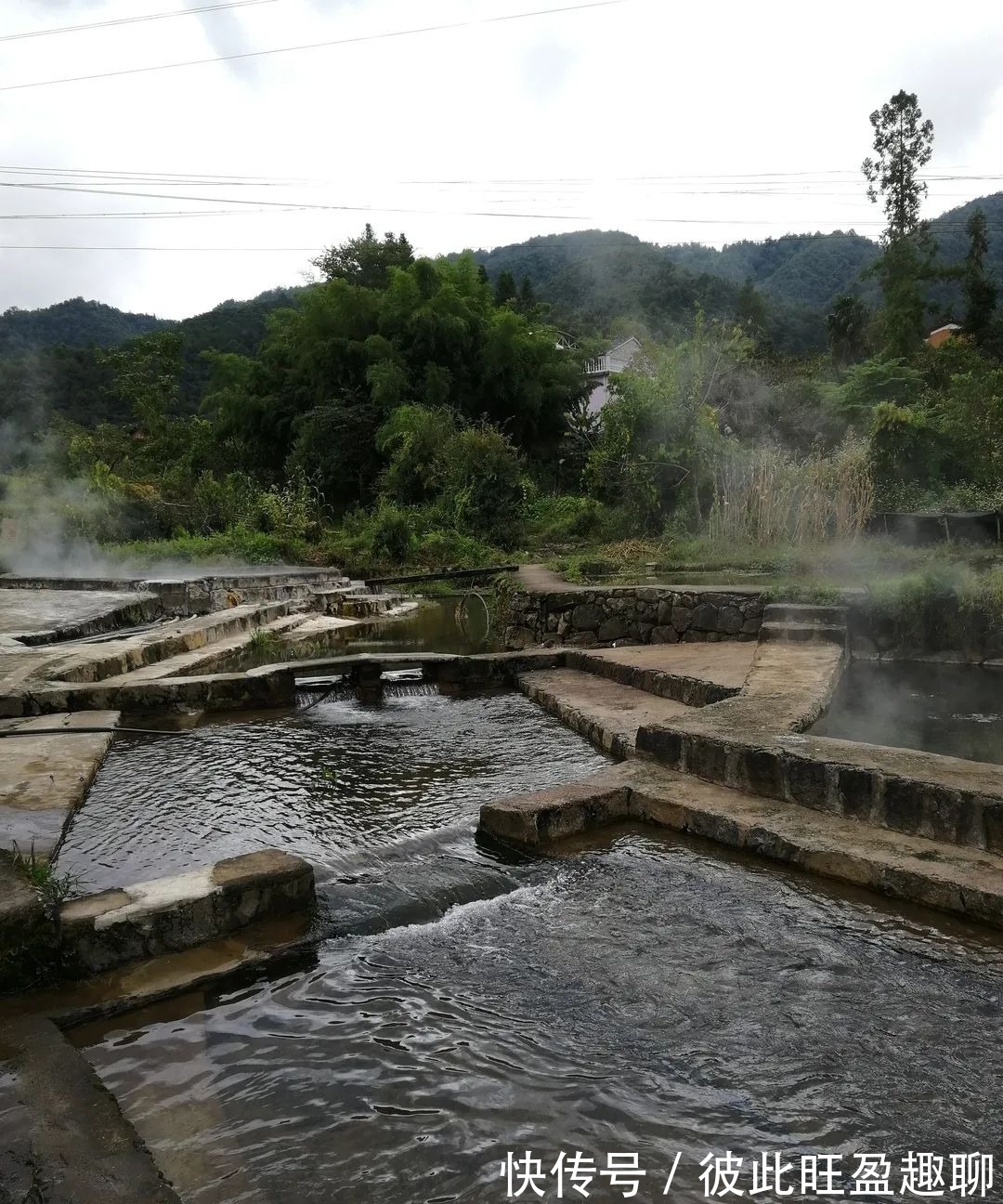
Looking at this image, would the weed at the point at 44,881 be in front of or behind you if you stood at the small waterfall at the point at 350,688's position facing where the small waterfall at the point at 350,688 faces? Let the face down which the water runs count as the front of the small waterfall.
in front

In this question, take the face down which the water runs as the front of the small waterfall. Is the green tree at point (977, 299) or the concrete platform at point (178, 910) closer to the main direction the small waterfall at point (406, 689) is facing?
the concrete platform

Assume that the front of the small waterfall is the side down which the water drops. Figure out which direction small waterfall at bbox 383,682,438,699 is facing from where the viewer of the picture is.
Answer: facing the viewer

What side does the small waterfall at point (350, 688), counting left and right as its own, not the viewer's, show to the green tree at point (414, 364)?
back

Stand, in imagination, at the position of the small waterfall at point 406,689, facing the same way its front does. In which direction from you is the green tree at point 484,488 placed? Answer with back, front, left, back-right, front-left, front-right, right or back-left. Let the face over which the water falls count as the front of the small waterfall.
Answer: back

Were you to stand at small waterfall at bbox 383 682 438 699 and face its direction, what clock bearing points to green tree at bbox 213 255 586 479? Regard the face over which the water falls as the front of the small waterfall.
The green tree is roughly at 6 o'clock from the small waterfall.

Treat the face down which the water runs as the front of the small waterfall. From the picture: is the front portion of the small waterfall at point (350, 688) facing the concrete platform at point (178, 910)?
yes

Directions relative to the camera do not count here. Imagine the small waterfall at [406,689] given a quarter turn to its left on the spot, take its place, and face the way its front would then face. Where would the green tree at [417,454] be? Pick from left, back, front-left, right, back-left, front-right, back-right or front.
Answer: left

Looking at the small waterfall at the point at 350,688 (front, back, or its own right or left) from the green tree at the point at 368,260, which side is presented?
back

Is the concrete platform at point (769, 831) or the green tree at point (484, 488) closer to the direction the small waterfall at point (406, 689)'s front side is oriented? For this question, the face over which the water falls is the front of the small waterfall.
the concrete platform

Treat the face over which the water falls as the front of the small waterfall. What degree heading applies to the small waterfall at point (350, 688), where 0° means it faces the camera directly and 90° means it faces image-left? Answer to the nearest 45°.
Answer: approximately 0°
